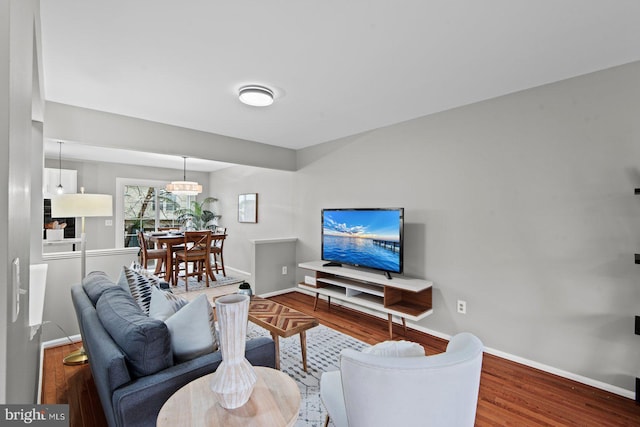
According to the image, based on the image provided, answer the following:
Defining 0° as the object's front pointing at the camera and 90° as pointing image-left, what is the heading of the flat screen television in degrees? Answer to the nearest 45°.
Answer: approximately 45°

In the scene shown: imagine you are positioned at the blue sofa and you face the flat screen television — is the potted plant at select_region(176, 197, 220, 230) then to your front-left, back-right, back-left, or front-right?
front-left

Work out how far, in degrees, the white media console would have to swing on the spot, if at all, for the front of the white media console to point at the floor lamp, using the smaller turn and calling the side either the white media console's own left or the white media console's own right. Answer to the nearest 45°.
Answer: approximately 45° to the white media console's own right

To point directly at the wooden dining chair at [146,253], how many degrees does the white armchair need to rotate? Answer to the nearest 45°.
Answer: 0° — it already faces it

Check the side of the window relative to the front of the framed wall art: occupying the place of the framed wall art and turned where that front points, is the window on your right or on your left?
on your right

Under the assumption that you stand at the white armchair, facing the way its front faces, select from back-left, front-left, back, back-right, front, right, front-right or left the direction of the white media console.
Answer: front-right

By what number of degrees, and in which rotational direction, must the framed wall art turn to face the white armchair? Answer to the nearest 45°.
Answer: approximately 45° to its left

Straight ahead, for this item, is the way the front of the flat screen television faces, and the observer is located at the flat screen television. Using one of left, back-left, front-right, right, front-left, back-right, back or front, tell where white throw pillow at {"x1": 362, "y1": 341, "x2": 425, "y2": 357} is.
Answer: front-left

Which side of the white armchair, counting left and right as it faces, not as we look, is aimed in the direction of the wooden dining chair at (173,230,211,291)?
front

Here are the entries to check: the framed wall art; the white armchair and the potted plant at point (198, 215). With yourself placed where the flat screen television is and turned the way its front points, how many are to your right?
2

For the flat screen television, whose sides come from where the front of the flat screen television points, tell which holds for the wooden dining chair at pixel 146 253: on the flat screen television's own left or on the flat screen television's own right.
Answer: on the flat screen television's own right

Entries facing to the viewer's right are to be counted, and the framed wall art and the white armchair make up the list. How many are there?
0

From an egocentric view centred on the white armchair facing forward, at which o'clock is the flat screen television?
The flat screen television is roughly at 1 o'clock from the white armchair.

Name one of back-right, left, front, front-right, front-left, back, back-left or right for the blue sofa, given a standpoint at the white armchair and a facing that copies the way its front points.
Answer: front-left

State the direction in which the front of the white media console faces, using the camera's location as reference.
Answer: facing the viewer and to the left of the viewer

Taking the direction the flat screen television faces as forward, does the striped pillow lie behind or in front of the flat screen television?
in front

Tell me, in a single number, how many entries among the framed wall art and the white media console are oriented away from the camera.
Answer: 0

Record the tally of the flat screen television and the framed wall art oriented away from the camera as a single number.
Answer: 0
